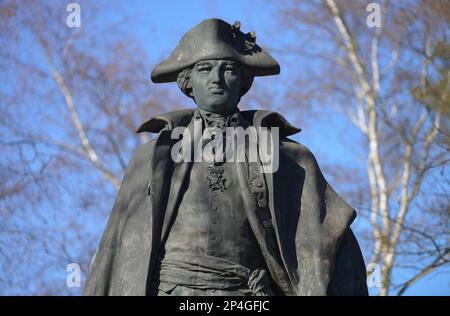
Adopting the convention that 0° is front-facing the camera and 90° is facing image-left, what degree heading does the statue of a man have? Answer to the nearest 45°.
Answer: approximately 0°
